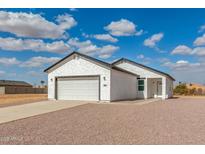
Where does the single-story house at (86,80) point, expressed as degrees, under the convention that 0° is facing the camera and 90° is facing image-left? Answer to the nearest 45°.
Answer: approximately 45°
